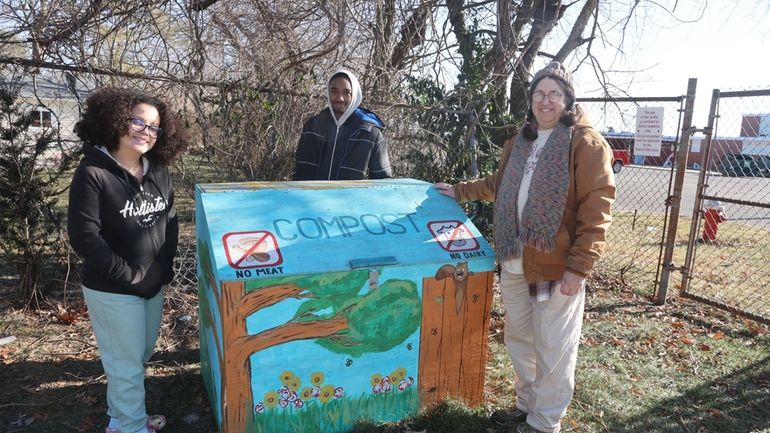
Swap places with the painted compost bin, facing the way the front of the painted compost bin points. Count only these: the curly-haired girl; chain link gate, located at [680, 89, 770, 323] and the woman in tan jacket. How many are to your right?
1

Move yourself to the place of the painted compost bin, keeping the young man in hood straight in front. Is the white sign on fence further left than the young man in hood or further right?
right

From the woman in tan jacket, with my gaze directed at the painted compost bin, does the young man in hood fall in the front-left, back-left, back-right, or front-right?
front-right

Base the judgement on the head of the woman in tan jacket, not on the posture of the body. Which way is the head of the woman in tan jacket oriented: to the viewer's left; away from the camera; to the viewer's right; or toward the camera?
toward the camera

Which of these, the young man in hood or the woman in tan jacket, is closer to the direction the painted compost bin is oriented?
the woman in tan jacket

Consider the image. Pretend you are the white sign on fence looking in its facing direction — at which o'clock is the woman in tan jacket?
The woman in tan jacket is roughly at 12 o'clock from the white sign on fence.

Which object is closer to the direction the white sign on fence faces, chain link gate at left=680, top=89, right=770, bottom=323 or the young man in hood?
the young man in hood

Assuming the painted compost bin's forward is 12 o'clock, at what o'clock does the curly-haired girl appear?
The curly-haired girl is roughly at 3 o'clock from the painted compost bin.

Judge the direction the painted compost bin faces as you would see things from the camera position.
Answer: facing the viewer

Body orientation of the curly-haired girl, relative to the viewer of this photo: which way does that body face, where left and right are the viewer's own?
facing the viewer and to the right of the viewer

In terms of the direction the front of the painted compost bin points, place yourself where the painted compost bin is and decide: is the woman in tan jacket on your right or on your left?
on your left

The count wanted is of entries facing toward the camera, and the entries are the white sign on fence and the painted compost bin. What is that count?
2

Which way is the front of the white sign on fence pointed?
toward the camera

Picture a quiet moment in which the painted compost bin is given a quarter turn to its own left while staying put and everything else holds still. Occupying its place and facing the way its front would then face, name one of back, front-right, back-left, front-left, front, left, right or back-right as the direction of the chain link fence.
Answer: left

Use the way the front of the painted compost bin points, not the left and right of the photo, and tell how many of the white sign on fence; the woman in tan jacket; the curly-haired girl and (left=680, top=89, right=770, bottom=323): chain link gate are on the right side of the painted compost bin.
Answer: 1

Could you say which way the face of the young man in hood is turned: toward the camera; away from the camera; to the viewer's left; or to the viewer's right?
toward the camera
